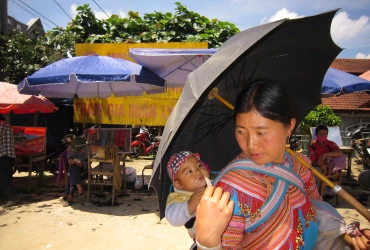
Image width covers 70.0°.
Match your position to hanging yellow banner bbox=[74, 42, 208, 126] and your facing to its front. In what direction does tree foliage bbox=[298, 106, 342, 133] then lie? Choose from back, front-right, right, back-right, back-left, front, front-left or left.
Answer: left

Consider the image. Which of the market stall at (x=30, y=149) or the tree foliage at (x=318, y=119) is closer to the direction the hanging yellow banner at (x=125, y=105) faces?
the market stall

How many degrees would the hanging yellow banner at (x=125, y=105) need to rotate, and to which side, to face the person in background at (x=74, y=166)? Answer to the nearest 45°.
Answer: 0° — it already faces them

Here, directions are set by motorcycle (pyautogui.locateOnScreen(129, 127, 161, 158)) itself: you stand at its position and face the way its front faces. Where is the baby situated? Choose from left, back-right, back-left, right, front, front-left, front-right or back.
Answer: front-left

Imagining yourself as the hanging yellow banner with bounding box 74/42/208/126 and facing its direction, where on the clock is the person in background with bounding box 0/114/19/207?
The person in background is roughly at 1 o'clock from the hanging yellow banner.

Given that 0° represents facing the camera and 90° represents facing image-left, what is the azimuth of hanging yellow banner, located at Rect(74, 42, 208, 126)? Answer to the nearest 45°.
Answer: approximately 0°

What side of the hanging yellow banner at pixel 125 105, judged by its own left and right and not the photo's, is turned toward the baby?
front

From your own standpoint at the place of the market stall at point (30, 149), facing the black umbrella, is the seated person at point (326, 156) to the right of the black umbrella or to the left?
left

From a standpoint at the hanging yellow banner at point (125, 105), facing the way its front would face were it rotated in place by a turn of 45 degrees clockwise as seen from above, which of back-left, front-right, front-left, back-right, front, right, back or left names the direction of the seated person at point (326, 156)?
left

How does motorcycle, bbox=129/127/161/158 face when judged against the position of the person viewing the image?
facing the viewer and to the left of the viewer

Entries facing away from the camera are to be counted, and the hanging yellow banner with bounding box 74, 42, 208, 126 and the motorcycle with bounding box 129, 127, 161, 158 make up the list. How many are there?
0

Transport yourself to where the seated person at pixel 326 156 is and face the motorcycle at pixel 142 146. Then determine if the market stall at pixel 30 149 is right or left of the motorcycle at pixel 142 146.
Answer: left
